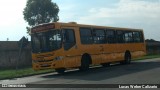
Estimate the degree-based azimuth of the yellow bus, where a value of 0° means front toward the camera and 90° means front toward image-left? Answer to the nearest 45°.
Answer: approximately 45°
